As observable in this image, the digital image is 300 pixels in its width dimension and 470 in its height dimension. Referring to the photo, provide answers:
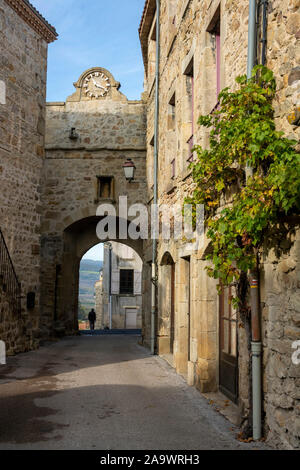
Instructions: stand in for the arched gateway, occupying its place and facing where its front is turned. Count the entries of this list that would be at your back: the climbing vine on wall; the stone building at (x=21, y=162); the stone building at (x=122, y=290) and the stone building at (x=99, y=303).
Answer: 2

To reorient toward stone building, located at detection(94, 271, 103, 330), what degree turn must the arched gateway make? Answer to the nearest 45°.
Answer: approximately 180°

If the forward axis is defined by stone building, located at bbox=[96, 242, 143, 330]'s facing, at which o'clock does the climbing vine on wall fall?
The climbing vine on wall is roughly at 12 o'clock from the stone building.

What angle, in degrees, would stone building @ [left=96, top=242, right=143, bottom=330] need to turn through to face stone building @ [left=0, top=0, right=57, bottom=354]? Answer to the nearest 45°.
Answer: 0° — it already faces it

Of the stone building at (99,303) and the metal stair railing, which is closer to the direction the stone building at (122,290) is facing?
the metal stair railing

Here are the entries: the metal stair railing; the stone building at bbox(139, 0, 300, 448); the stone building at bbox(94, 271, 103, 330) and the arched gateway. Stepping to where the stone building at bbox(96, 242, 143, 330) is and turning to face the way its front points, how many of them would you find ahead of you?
3

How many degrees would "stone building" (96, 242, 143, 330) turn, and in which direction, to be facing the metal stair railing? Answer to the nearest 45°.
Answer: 0° — it already faces it

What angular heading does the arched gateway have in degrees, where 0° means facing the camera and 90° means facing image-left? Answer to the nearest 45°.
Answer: approximately 0°

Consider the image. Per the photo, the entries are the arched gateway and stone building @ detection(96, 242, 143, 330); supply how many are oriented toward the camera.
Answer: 2

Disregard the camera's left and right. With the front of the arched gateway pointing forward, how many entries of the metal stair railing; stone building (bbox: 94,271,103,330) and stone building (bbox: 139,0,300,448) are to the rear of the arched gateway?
1

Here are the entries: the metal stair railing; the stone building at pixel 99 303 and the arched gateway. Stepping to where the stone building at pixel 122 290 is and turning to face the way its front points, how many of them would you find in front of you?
2

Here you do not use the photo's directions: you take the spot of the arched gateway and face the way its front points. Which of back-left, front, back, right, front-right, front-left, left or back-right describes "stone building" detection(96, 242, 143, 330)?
back
